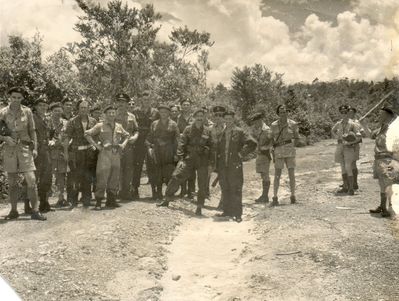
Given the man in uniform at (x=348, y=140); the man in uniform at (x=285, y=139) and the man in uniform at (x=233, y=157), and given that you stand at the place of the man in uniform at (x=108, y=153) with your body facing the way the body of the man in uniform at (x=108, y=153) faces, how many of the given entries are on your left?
3

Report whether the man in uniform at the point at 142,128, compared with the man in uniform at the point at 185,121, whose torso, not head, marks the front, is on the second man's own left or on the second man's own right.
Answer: on the second man's own right

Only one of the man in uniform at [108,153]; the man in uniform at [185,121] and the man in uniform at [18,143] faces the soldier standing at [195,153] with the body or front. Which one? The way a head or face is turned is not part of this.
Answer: the man in uniform at [185,121]

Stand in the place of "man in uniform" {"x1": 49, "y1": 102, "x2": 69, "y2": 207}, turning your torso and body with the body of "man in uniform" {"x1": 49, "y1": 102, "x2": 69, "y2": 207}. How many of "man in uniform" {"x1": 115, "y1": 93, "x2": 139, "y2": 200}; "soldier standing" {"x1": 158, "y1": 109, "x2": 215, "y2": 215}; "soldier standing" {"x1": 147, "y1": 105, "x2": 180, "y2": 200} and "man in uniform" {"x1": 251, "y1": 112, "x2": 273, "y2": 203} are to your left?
4

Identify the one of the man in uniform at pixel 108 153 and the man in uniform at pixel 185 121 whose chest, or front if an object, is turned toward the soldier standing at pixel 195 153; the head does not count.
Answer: the man in uniform at pixel 185 121

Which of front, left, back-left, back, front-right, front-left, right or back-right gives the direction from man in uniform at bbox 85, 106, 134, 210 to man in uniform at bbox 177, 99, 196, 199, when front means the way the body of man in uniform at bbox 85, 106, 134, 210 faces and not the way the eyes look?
back-left

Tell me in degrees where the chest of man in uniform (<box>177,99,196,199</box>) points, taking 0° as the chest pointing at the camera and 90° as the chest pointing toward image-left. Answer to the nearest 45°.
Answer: approximately 0°

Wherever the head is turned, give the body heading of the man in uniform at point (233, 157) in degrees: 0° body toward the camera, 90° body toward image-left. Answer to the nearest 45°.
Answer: approximately 45°

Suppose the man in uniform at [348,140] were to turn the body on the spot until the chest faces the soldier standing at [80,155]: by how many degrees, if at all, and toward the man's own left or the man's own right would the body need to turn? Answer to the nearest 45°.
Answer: approximately 45° to the man's own right

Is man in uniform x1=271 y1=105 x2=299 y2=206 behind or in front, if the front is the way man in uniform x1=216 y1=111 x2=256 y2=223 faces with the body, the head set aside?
behind

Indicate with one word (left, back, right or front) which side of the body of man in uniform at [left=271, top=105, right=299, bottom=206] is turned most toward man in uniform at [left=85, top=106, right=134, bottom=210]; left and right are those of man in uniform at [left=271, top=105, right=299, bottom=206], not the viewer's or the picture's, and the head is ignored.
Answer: right
